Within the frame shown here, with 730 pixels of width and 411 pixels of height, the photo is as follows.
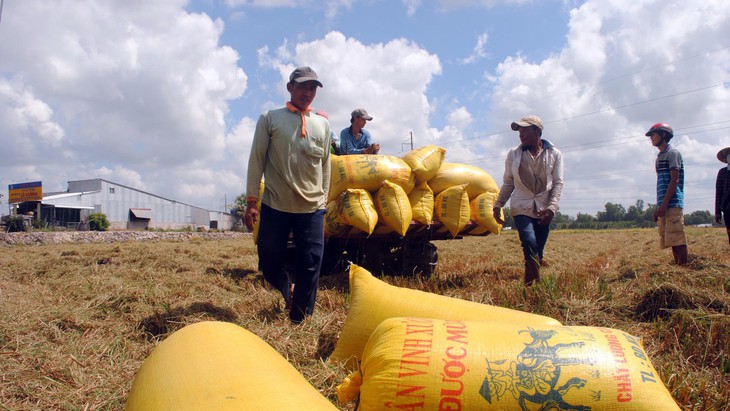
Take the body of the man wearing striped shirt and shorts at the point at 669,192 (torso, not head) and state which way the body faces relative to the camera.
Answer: to the viewer's left

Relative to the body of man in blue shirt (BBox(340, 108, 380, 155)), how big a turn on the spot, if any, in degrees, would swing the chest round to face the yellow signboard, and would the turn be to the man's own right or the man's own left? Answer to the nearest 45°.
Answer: approximately 180°

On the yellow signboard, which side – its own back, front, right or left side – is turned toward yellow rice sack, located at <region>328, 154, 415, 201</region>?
front

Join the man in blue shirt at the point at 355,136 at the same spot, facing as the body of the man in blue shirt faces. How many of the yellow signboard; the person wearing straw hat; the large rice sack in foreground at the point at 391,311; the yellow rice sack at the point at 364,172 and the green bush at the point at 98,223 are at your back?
2

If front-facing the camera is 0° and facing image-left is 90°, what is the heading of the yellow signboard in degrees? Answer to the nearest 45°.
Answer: approximately 0°

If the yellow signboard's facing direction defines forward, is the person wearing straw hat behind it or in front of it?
in front

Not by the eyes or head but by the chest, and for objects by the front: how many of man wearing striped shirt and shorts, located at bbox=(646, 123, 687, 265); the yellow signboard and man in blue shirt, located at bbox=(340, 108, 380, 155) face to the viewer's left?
1

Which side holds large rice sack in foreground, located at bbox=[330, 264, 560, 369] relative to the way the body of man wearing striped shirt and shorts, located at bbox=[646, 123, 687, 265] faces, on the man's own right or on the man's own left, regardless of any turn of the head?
on the man's own left

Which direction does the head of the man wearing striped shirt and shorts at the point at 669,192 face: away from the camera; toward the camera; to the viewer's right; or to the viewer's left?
to the viewer's left

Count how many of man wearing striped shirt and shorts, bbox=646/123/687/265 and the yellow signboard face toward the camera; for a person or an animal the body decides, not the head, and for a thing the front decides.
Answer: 1

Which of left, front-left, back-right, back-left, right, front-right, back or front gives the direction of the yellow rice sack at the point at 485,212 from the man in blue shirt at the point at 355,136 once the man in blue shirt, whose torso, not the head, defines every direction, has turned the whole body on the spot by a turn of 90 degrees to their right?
back-left

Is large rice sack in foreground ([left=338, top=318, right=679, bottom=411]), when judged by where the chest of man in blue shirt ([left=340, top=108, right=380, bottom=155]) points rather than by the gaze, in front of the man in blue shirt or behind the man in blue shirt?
in front
